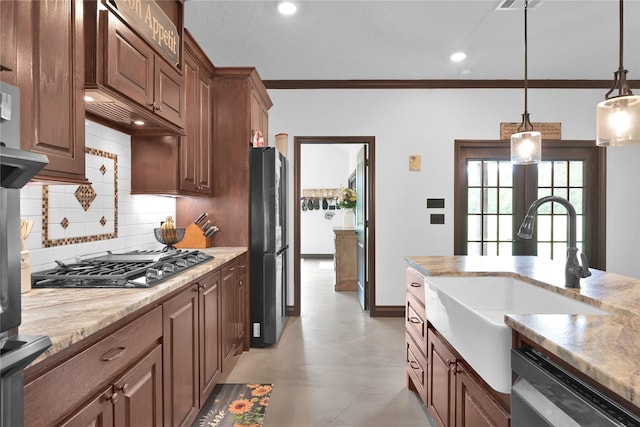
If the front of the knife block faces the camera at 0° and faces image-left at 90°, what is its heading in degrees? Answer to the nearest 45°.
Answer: approximately 270°

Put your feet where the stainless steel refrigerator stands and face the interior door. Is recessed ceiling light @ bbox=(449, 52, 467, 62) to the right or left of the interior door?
right

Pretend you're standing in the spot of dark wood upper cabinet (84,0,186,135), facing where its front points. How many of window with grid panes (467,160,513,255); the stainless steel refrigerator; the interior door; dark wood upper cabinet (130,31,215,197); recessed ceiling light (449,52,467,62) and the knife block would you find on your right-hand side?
0

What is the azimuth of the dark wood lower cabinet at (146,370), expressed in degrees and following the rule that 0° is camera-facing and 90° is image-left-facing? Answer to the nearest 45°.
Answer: approximately 315°

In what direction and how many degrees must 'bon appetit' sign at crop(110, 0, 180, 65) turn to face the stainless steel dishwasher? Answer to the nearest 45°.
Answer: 0° — it already faces it

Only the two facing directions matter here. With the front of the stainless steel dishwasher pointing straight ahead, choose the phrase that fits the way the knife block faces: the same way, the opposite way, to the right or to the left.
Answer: the opposite way

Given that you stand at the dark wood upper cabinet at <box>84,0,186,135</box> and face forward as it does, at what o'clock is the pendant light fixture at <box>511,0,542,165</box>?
The pendant light fixture is roughly at 11 o'clock from the dark wood upper cabinet.

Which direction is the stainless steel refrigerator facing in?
to the viewer's right

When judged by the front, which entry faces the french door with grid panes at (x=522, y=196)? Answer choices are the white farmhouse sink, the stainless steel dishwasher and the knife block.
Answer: the knife block

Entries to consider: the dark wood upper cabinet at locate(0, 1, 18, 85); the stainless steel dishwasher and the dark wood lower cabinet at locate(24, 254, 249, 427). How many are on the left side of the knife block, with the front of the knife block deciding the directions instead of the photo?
0

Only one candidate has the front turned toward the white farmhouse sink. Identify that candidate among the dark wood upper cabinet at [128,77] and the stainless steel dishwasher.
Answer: the dark wood upper cabinet

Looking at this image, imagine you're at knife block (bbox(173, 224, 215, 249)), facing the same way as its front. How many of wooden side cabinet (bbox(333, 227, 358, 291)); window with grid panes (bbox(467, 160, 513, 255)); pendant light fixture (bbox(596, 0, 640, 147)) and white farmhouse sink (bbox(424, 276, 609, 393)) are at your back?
0

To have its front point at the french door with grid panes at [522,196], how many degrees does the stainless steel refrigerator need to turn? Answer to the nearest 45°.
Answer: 0° — it already faces it

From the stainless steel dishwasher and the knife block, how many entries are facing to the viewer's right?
1

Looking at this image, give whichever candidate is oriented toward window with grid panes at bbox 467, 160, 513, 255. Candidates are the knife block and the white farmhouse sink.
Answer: the knife block

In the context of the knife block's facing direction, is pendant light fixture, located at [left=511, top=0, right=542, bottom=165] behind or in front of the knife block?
in front

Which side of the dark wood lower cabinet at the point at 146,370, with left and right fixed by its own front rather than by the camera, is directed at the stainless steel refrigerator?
left

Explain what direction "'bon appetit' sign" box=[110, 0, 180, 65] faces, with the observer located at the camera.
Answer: facing the viewer and to the right of the viewer
